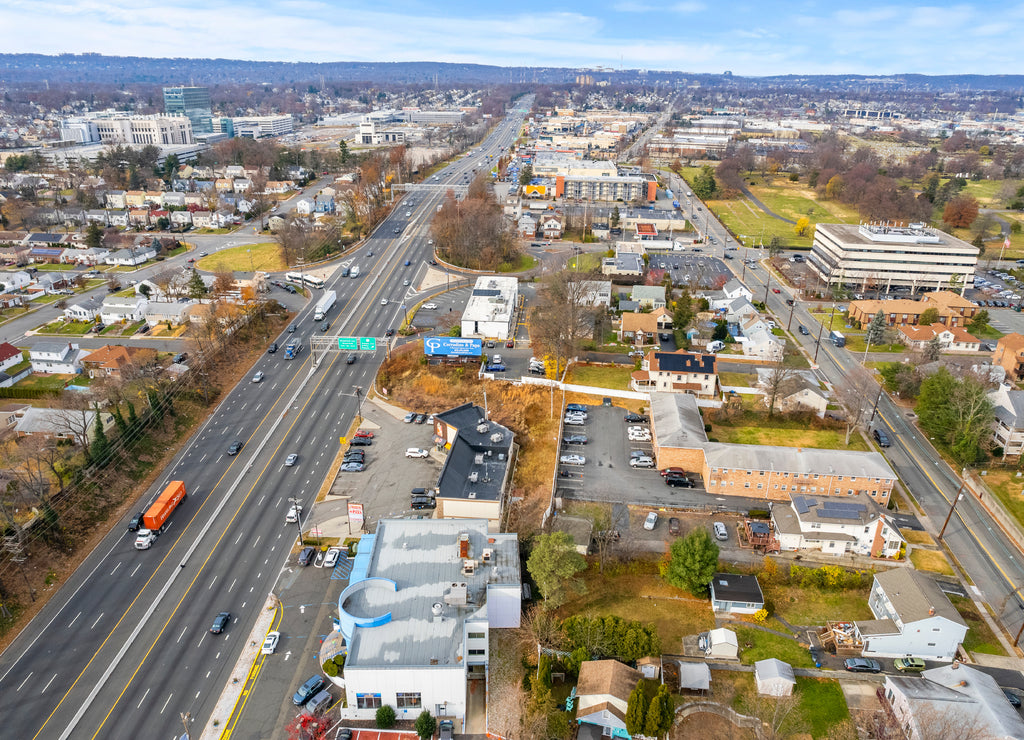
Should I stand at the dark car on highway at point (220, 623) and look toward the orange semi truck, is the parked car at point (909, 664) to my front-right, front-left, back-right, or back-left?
back-right

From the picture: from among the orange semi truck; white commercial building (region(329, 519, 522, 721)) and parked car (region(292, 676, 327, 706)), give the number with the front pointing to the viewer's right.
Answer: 0

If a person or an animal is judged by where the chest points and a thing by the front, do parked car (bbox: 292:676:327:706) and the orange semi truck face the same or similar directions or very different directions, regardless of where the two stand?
same or similar directions

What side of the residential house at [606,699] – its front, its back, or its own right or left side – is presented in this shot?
front

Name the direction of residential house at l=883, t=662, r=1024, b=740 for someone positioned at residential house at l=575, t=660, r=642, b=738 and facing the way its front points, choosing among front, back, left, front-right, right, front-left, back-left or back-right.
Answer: left
